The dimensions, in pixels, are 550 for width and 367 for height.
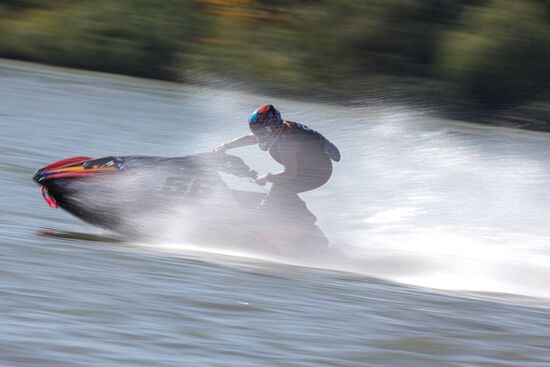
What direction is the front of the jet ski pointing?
to the viewer's left

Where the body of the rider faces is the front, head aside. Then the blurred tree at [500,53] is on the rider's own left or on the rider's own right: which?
on the rider's own right

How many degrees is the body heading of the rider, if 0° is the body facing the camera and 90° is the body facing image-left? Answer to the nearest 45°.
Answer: approximately 90°

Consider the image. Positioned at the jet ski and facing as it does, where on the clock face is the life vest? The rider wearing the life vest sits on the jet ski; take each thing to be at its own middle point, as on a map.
The life vest is roughly at 7 o'clock from the jet ski.

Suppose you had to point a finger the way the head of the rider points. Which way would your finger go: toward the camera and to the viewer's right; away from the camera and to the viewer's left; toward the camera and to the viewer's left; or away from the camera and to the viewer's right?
toward the camera and to the viewer's left
